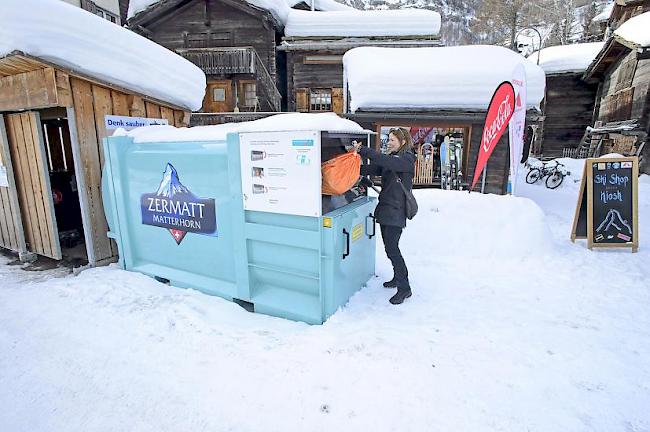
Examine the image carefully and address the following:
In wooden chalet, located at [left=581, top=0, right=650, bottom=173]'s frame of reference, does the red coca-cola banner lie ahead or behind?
ahead

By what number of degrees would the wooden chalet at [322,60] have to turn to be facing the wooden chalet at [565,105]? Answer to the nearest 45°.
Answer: approximately 90° to its left

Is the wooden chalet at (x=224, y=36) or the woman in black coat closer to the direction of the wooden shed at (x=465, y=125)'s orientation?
the woman in black coat

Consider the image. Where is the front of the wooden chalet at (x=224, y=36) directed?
toward the camera

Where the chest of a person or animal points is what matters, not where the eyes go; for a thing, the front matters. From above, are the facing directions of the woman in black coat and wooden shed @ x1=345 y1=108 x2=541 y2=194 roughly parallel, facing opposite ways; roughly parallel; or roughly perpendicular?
roughly perpendicular

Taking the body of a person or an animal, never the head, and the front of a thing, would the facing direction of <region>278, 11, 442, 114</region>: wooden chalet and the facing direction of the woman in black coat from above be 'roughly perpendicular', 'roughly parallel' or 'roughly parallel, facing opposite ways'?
roughly perpendicular

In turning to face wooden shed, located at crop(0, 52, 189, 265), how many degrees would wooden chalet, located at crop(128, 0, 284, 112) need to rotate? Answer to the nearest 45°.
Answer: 0° — it already faces it

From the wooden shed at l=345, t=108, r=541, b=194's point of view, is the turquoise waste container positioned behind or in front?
in front

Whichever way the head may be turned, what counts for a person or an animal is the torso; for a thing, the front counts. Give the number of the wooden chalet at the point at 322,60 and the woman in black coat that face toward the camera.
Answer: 1

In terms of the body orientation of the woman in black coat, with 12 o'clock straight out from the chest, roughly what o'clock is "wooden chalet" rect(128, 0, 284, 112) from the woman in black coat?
The wooden chalet is roughly at 2 o'clock from the woman in black coat.

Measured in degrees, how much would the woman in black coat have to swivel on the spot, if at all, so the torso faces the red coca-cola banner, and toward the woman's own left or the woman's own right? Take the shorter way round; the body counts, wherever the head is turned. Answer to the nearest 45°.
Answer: approximately 135° to the woman's own right

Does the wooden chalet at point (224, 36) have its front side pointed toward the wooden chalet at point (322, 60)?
no

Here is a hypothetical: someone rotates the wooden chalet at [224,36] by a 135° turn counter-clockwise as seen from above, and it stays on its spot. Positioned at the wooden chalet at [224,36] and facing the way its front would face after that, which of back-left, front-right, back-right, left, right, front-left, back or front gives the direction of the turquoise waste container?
back-right

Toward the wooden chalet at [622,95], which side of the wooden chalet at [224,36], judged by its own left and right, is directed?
left

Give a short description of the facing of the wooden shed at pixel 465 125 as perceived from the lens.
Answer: facing the viewer

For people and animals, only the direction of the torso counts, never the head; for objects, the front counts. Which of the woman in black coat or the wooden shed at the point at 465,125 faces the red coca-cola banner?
the wooden shed

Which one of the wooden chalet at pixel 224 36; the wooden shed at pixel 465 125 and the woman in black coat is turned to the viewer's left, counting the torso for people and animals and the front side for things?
the woman in black coat

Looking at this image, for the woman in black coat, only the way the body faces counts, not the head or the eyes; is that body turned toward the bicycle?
no

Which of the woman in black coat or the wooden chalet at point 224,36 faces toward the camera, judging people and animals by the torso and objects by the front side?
the wooden chalet

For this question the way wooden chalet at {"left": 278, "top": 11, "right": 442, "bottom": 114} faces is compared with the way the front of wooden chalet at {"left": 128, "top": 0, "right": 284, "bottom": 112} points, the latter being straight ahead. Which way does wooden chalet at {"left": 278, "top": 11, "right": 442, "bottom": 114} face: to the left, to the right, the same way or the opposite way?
the same way

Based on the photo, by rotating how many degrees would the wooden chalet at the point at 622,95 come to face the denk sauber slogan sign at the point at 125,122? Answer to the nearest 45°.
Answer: approximately 45° to its left

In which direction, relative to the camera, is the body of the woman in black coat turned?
to the viewer's left
